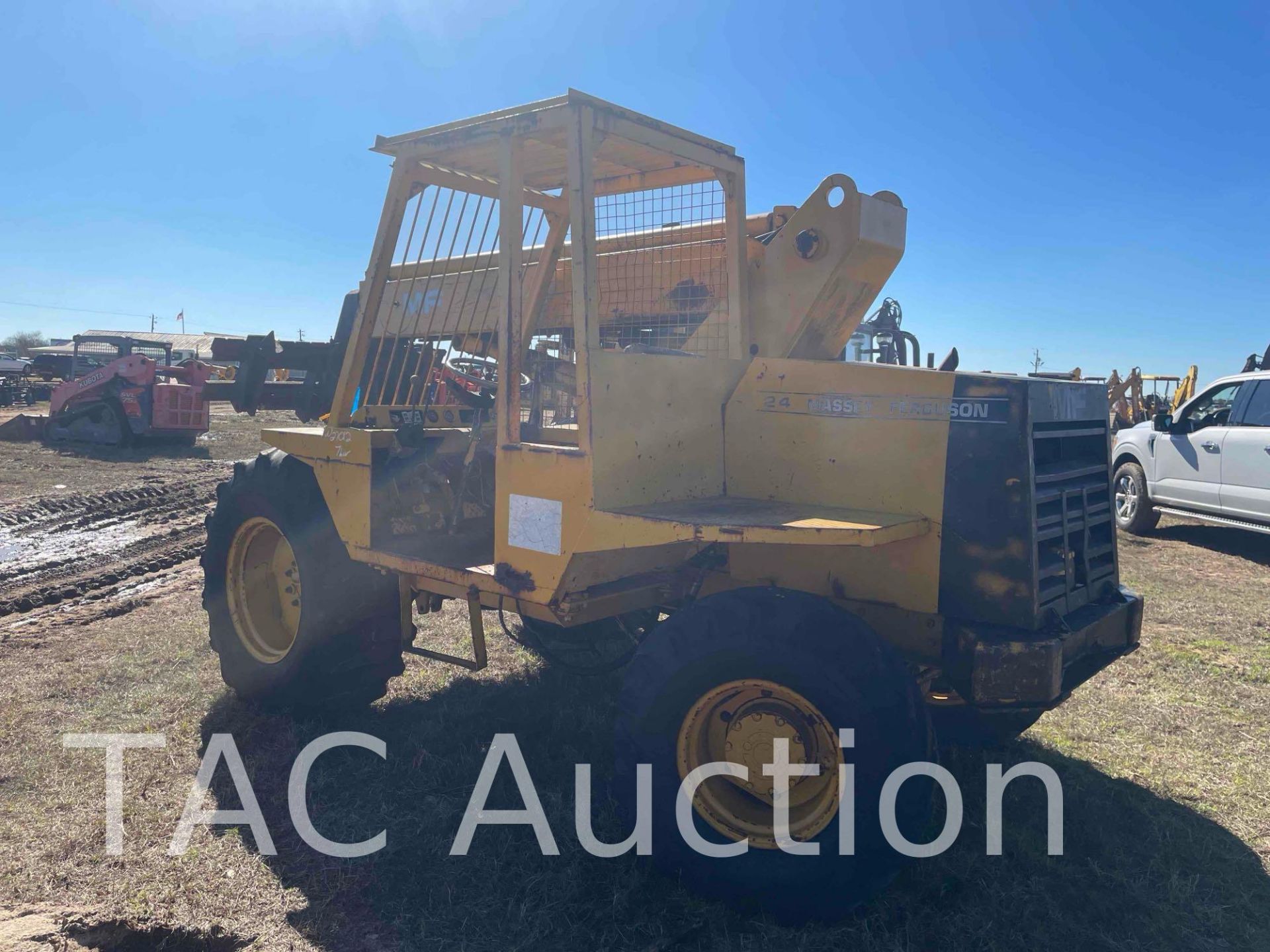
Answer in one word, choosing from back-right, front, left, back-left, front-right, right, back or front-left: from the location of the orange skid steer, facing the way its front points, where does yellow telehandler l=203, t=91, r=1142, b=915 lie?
back-left

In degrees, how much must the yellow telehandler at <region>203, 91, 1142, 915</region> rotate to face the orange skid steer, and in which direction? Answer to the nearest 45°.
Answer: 0° — it already faces it

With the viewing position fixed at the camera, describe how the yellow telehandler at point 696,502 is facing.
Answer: facing away from the viewer and to the left of the viewer

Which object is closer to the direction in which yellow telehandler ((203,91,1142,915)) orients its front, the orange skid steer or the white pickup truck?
the orange skid steer

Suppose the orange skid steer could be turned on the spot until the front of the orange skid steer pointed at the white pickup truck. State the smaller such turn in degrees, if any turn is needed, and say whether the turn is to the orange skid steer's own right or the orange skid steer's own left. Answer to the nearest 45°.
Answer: approximately 180°

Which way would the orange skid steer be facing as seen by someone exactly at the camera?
facing away from the viewer and to the left of the viewer
